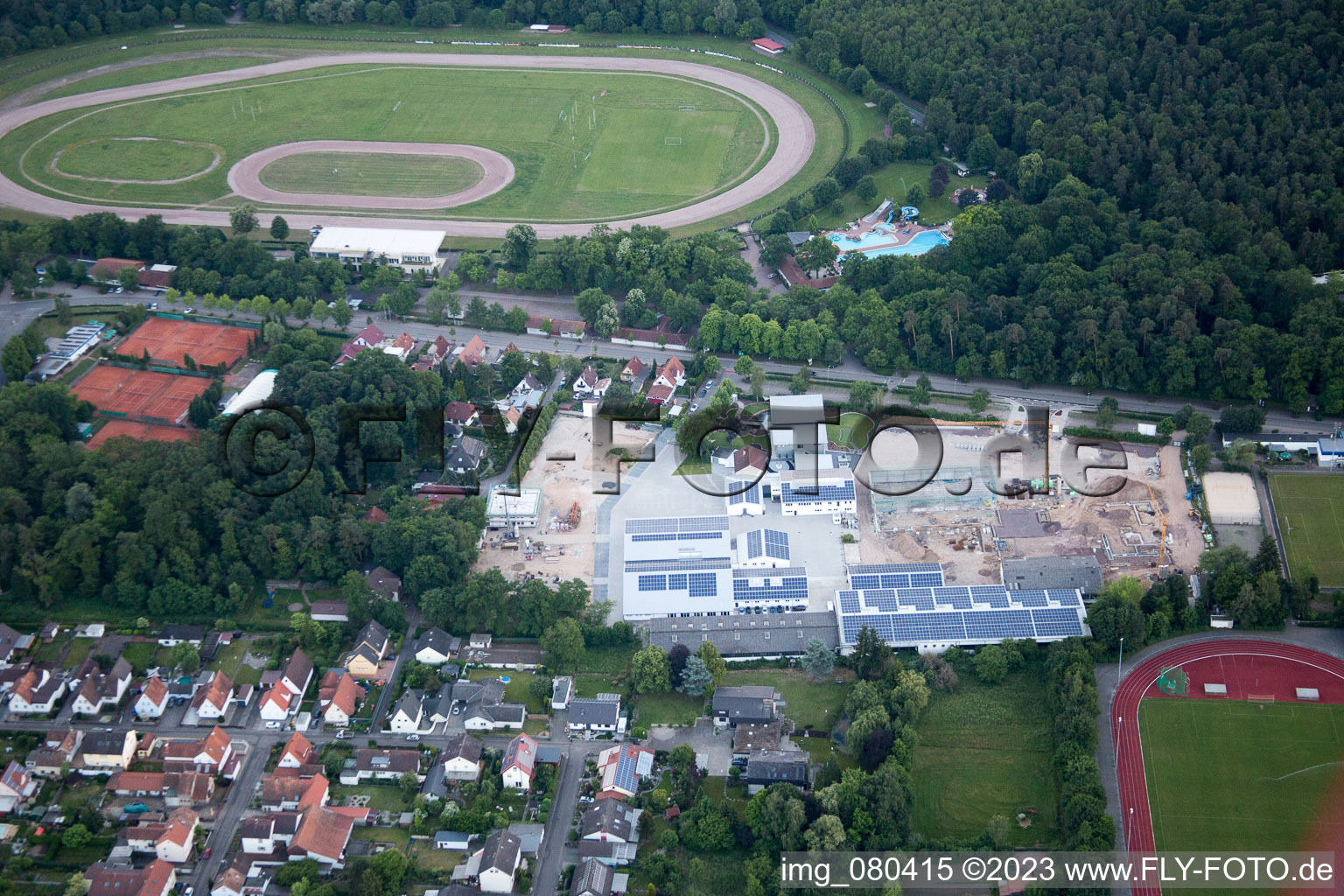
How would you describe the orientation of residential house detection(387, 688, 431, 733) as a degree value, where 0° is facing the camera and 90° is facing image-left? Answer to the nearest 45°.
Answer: approximately 0°

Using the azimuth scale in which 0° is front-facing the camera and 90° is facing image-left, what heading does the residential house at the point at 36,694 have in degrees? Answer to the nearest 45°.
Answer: approximately 0°

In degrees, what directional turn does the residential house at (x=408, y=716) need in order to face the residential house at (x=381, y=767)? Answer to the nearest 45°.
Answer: approximately 45° to its right

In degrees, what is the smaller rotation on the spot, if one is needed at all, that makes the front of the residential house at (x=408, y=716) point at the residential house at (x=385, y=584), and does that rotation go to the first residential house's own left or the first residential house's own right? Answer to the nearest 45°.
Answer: approximately 180°

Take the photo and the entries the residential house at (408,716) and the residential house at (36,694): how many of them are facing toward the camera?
2

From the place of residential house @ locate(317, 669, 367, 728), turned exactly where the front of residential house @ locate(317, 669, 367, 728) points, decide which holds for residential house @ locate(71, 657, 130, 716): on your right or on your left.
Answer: on your right

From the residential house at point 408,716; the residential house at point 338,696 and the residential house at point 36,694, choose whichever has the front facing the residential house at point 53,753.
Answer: the residential house at point 36,694

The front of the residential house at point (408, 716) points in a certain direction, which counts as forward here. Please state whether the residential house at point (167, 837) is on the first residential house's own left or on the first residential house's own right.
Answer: on the first residential house's own right

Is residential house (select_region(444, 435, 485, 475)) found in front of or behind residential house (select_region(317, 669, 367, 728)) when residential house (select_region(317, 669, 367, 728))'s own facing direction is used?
behind

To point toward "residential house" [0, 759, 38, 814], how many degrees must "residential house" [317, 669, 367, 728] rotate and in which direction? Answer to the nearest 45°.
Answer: approximately 90° to its right

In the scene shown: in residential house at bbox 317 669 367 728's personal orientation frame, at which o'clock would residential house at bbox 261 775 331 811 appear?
residential house at bbox 261 775 331 811 is roughly at 1 o'clock from residential house at bbox 317 669 367 728.
